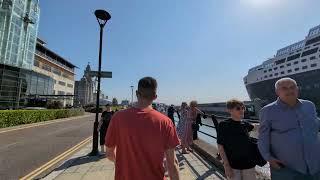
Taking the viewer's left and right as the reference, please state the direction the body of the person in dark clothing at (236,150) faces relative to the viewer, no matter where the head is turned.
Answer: facing the viewer and to the right of the viewer

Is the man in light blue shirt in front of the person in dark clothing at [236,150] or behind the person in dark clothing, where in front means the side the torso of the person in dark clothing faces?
in front

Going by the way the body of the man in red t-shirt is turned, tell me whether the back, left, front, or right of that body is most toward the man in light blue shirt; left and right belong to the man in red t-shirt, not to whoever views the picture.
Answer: right

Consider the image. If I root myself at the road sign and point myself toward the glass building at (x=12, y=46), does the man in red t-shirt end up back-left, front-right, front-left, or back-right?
back-left

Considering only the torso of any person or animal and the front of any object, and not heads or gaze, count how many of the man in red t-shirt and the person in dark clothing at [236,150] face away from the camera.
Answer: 1

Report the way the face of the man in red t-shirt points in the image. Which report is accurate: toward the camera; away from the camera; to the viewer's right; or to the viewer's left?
away from the camera

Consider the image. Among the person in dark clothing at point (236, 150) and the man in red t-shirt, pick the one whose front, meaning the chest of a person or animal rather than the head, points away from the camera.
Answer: the man in red t-shirt

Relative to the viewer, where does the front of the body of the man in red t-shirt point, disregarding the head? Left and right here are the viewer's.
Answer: facing away from the viewer
